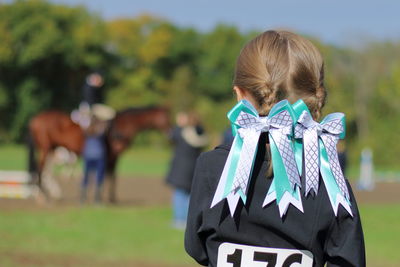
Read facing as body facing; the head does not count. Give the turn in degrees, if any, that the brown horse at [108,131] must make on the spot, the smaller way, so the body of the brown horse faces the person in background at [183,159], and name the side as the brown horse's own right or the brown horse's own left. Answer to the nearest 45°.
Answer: approximately 90° to the brown horse's own right

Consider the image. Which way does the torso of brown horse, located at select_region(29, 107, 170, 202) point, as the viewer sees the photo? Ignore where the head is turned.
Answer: to the viewer's right

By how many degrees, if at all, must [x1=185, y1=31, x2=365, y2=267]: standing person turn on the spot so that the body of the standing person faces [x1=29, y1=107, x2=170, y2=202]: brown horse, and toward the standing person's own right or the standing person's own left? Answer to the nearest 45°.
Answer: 0° — they already face it

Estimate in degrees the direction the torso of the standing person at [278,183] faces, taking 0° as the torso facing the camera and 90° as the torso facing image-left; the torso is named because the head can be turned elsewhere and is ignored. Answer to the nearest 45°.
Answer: approximately 180°

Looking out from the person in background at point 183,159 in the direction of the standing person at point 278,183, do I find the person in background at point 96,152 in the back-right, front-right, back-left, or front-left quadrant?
back-right

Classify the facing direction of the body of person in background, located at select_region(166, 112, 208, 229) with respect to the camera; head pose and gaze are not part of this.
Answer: to the viewer's left

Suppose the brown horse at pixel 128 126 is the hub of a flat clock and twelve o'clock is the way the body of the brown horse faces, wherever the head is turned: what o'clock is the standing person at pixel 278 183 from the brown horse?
The standing person is roughly at 3 o'clock from the brown horse.

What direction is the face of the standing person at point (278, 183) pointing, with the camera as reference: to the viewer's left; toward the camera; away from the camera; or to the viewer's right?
away from the camera

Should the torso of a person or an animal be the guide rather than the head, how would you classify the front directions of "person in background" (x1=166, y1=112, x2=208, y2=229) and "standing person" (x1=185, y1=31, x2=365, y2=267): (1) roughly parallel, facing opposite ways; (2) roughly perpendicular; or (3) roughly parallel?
roughly perpendicular
